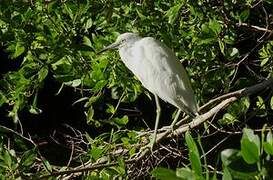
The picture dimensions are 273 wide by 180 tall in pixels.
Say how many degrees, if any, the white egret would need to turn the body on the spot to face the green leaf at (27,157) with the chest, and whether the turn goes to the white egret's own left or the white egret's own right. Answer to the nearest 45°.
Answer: approximately 45° to the white egret's own left

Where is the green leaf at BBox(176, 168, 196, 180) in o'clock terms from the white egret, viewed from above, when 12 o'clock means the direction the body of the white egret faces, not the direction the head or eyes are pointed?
The green leaf is roughly at 9 o'clock from the white egret.

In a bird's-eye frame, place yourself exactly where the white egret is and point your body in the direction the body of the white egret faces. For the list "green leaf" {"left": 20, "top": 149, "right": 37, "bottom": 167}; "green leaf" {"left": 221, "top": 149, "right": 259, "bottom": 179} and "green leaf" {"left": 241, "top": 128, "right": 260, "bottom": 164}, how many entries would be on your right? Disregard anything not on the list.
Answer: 0

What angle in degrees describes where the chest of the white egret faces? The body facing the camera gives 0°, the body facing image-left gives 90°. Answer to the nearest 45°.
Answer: approximately 90°

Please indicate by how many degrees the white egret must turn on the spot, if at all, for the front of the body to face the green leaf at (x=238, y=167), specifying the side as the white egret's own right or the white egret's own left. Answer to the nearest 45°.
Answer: approximately 90° to the white egret's own left

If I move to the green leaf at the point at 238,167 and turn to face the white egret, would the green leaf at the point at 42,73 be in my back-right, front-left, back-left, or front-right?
front-left

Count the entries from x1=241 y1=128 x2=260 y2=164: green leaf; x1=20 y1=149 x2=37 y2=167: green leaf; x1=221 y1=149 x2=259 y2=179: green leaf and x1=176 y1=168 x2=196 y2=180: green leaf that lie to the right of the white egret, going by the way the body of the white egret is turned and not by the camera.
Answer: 0
